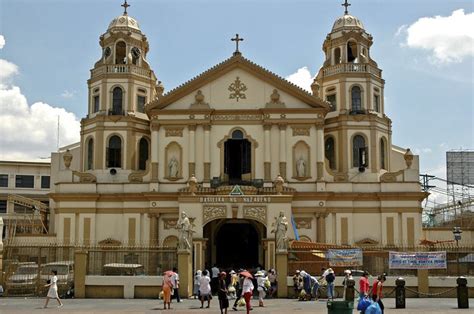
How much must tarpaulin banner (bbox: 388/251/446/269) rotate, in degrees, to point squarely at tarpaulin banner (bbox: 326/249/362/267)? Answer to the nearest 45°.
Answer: approximately 90° to its right

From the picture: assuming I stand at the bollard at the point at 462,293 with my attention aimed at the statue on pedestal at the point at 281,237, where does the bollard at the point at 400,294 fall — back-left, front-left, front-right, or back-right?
front-left

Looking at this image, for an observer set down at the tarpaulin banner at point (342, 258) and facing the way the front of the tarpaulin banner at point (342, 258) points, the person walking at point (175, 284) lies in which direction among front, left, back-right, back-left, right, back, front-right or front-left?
front-right

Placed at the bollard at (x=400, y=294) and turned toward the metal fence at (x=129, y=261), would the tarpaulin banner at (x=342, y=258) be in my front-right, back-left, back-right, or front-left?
front-right

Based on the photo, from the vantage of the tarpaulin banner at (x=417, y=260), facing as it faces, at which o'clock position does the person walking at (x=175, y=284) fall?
The person walking is roughly at 2 o'clock from the tarpaulin banner.

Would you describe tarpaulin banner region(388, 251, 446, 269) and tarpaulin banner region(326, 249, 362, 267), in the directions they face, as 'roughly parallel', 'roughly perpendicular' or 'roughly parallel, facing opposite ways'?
roughly parallel

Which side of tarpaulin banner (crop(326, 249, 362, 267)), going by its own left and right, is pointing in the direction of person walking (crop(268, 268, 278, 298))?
right

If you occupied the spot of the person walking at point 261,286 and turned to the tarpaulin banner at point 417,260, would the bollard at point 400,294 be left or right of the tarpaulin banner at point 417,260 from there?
right

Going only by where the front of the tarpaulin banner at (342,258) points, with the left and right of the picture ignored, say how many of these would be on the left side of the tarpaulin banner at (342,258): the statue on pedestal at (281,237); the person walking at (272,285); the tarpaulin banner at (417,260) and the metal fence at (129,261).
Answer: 1

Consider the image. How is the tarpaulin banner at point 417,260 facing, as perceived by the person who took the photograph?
facing the viewer

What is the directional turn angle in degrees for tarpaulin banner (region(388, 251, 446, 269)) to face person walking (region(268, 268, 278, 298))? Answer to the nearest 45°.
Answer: approximately 90° to its right

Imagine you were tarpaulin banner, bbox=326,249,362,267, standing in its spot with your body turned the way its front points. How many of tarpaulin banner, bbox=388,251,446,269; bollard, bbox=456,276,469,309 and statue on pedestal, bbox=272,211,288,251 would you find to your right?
1

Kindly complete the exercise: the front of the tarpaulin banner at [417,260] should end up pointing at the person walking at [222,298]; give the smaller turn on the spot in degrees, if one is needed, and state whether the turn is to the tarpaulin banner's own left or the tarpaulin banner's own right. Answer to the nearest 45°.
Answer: approximately 45° to the tarpaulin banner's own right

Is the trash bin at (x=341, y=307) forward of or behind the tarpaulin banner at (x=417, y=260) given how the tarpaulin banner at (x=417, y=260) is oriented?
forward

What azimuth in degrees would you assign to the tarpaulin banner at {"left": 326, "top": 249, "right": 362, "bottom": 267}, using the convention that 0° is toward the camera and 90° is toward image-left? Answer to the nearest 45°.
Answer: approximately 0°

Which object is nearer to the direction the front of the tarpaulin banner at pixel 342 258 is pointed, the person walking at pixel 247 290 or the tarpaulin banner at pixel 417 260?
the person walking

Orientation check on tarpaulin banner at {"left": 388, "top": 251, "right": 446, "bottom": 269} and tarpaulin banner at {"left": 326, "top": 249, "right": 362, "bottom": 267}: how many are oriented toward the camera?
2
